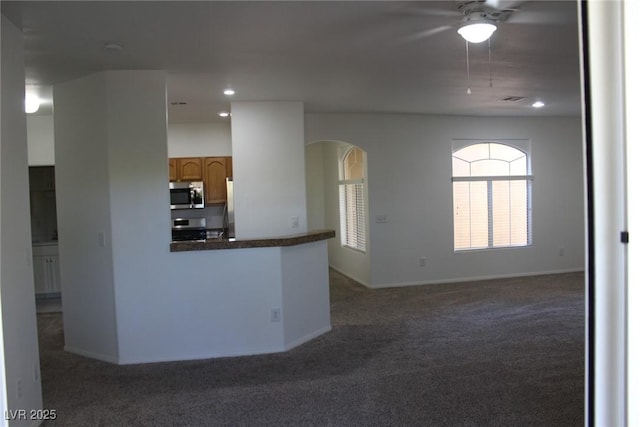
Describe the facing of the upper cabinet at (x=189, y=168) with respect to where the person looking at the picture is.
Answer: facing the viewer

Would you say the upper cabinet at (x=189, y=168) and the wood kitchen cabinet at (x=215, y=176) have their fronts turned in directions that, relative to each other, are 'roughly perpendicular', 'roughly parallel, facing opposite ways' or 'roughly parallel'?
roughly parallel

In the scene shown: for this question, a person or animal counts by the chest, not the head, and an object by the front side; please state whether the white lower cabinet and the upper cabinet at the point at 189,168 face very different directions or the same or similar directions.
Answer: same or similar directions

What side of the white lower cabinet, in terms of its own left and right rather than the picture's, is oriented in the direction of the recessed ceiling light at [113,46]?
front

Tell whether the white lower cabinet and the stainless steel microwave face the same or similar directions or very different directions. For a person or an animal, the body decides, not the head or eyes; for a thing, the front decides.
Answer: same or similar directions

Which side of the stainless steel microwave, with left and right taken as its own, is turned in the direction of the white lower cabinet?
right

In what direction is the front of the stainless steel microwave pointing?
toward the camera

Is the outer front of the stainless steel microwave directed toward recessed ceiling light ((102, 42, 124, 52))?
yes

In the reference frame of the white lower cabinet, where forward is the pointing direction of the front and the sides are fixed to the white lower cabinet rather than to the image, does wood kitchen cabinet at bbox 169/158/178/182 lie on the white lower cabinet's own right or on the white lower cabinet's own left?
on the white lower cabinet's own left

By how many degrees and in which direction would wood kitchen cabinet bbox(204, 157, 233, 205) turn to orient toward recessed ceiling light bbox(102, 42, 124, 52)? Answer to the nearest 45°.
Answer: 0° — it already faces it

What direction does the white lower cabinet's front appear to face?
toward the camera

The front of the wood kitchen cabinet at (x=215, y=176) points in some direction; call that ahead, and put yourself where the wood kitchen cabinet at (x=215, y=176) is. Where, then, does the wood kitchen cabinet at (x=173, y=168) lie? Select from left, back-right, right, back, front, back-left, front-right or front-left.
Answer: right

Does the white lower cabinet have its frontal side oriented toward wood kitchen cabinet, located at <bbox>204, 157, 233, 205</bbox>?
no

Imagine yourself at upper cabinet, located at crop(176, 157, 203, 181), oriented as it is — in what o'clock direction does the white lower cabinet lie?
The white lower cabinet is roughly at 3 o'clock from the upper cabinet.
